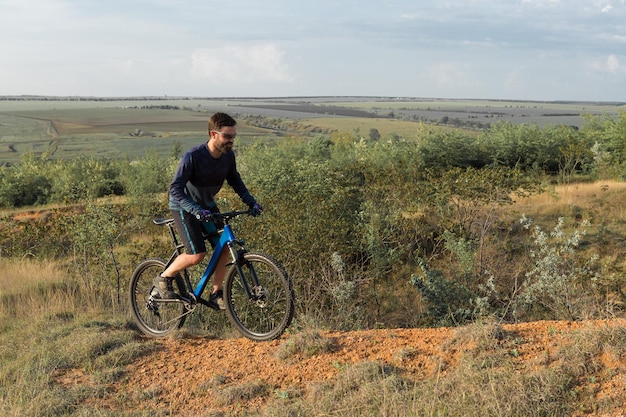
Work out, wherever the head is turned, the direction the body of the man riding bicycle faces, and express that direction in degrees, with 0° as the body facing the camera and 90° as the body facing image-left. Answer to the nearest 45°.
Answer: approximately 315°
